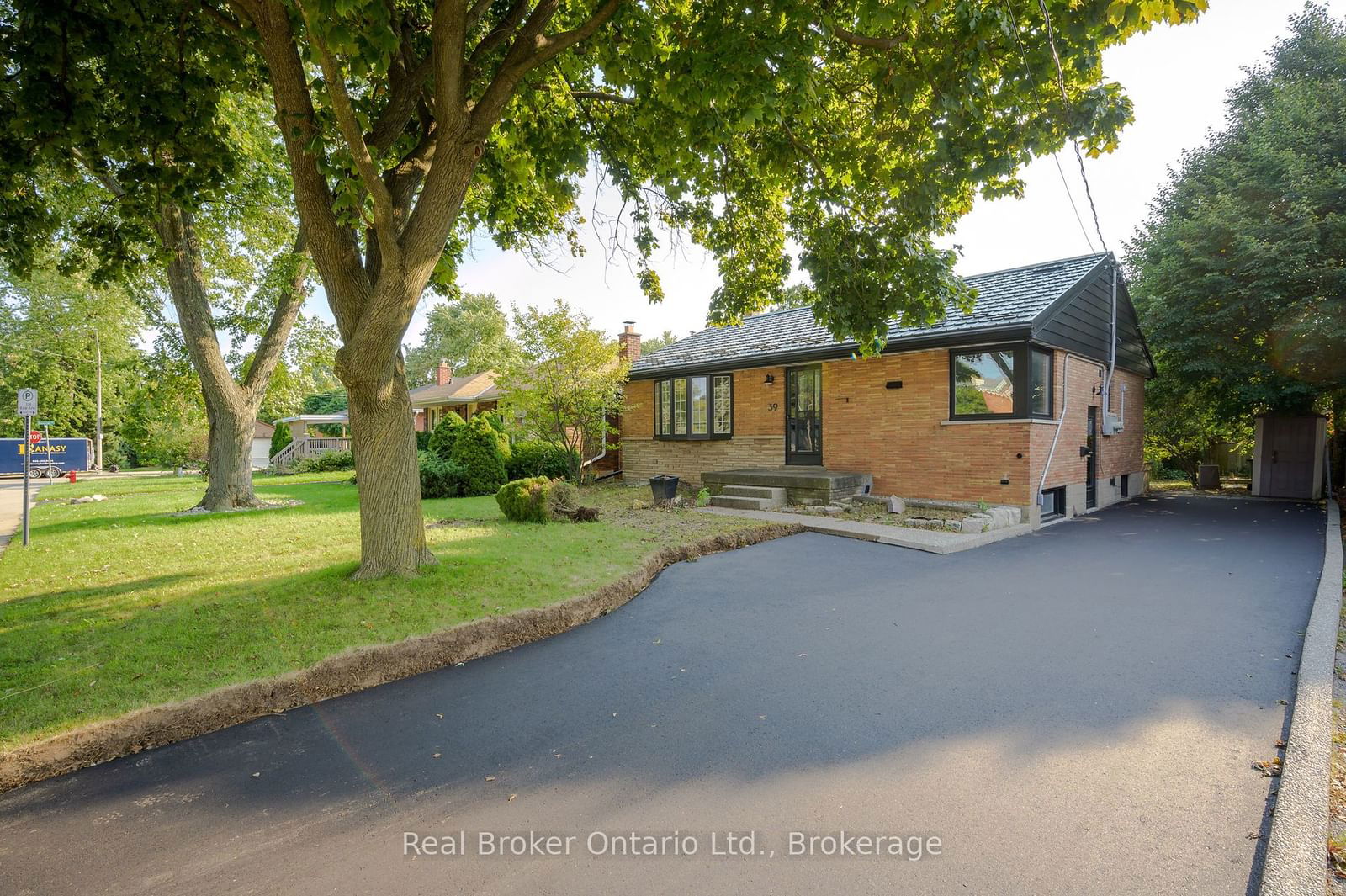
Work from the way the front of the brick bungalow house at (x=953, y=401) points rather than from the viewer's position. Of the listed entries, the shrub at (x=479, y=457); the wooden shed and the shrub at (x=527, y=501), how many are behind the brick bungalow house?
1

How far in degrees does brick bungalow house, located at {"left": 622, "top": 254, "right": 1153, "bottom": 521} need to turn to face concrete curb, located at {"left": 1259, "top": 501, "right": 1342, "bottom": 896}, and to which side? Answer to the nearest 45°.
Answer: approximately 45° to its left

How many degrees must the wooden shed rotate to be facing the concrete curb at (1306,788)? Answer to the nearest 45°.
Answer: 0° — it already faces it

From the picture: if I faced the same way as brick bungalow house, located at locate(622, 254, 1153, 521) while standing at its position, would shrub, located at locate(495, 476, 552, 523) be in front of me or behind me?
in front

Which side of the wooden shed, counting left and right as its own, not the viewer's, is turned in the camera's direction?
front

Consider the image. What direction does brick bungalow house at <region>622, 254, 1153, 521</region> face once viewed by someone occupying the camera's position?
facing the viewer and to the left of the viewer
